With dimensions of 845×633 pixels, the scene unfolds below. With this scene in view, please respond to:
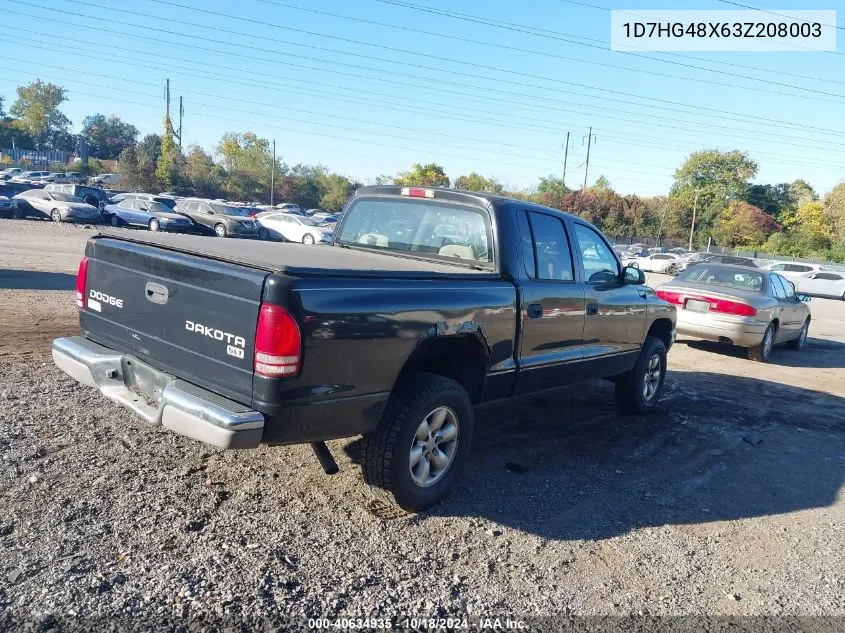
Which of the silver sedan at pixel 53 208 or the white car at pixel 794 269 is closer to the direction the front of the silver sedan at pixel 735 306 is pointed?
the white car

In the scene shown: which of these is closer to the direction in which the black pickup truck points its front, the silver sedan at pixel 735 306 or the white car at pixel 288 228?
the silver sedan

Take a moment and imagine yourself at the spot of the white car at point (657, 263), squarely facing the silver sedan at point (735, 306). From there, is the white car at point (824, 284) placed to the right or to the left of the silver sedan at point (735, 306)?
left

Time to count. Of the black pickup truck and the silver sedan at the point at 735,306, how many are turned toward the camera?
0

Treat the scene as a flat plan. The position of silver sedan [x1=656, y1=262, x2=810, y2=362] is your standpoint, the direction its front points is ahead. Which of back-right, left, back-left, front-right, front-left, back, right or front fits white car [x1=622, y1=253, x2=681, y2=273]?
front-left

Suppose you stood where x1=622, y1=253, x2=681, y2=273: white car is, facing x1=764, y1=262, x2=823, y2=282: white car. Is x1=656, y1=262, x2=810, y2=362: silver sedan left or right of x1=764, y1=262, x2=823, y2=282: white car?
right

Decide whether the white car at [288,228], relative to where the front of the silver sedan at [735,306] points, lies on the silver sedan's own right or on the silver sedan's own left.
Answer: on the silver sedan's own left

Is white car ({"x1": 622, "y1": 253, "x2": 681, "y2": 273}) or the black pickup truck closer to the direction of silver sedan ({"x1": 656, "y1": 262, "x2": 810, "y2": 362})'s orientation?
the white car

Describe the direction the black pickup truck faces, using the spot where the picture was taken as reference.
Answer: facing away from the viewer and to the right of the viewer

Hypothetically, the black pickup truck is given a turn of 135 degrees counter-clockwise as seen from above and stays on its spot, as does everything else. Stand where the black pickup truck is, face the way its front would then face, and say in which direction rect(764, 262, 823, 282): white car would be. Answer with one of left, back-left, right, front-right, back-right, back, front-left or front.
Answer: back-right
